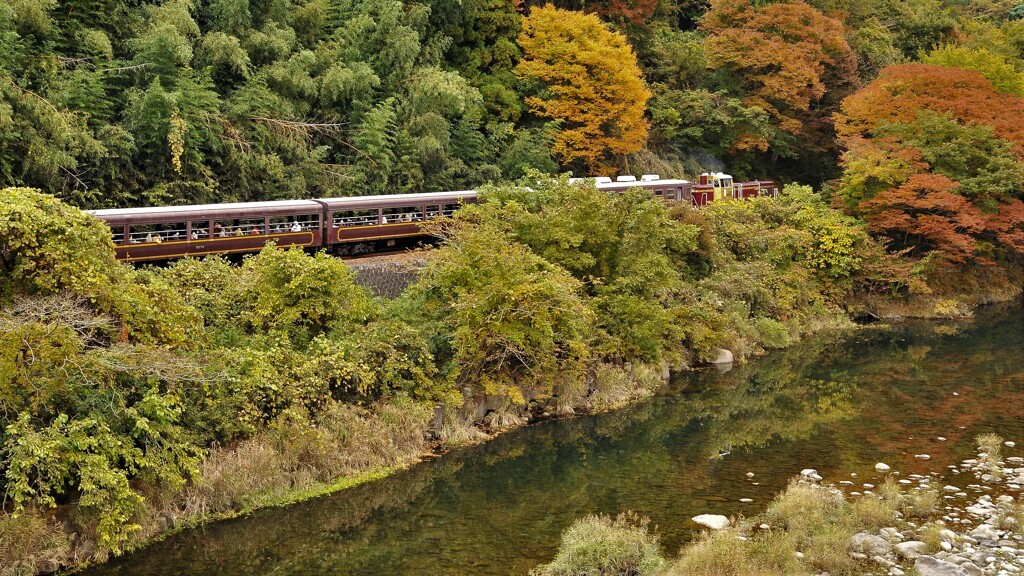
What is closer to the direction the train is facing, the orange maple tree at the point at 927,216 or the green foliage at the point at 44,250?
the orange maple tree

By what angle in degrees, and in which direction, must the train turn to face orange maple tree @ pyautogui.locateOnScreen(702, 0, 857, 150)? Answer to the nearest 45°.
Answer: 0° — it already faces it

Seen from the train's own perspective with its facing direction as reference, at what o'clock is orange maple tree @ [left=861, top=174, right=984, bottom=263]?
The orange maple tree is roughly at 1 o'clock from the train.

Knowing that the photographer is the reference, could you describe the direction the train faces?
facing away from the viewer and to the right of the viewer

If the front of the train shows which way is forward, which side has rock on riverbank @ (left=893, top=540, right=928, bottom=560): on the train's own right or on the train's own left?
on the train's own right

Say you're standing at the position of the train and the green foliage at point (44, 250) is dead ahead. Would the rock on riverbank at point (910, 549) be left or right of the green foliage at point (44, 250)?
left

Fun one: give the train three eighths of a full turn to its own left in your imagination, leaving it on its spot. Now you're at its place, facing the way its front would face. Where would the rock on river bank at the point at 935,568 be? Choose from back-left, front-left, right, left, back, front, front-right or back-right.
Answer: back-left

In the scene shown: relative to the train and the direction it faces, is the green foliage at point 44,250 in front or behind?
behind

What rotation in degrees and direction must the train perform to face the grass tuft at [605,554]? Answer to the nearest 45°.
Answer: approximately 90° to its right

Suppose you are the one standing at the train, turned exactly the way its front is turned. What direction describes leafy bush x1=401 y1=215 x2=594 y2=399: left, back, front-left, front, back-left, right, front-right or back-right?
right

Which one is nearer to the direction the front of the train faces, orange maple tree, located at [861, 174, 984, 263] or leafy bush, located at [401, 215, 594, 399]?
the orange maple tree

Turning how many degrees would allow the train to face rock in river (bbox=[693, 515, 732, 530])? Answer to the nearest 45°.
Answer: approximately 90° to its right

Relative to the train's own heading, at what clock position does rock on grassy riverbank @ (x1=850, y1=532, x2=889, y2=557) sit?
The rock on grassy riverbank is roughly at 3 o'clock from the train.
